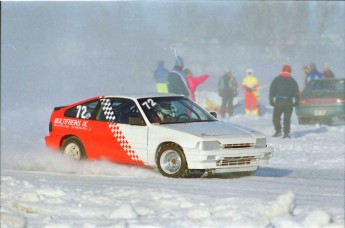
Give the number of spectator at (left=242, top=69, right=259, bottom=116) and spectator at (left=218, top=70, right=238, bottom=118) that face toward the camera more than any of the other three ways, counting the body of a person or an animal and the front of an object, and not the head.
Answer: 2

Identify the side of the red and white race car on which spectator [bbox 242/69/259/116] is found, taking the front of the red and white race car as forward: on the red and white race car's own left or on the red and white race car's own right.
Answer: on the red and white race car's own left

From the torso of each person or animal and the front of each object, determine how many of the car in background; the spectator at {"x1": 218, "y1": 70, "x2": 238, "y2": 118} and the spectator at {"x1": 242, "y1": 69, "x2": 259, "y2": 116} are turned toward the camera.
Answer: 2

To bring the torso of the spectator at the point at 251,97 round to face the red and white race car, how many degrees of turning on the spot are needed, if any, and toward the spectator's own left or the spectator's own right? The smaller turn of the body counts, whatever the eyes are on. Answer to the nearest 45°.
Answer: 0° — they already face it

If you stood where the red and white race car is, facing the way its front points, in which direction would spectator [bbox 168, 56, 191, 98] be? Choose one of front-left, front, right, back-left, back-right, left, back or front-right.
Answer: back-left

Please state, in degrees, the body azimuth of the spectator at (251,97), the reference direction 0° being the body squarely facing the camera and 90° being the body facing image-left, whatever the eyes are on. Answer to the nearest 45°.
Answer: approximately 0°

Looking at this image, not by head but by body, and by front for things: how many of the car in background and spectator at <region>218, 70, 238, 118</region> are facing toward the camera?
1
